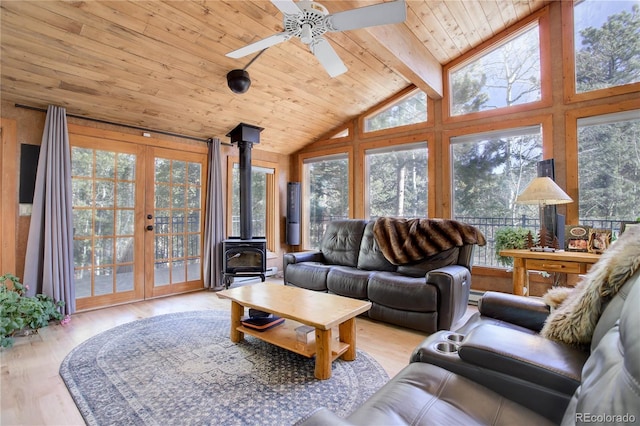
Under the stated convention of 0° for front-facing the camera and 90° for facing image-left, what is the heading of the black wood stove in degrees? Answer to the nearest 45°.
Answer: approximately 0°

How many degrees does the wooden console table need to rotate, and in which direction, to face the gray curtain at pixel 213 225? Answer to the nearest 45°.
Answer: approximately 45° to its right

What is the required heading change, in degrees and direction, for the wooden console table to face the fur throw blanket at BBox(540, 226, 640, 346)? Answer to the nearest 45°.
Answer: approximately 45° to its left

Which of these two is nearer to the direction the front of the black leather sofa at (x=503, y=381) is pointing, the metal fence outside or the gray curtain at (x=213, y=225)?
the gray curtain

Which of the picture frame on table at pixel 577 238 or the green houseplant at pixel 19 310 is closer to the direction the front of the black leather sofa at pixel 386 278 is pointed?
the green houseplant

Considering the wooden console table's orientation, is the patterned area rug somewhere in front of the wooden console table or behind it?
in front

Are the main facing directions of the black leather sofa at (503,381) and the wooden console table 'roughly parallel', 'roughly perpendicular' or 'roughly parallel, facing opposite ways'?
roughly perpendicular

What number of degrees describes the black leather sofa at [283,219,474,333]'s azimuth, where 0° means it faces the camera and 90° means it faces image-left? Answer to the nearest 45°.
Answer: approximately 45°

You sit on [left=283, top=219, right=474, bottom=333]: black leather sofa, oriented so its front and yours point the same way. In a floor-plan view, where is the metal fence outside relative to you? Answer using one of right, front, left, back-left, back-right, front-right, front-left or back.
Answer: back

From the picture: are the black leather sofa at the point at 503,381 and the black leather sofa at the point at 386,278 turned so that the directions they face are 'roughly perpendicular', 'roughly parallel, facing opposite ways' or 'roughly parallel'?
roughly perpendicular

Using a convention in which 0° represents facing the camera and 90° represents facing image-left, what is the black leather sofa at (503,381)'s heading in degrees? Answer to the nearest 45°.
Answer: approximately 135°

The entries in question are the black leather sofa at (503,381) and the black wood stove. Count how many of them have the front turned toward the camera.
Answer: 1
